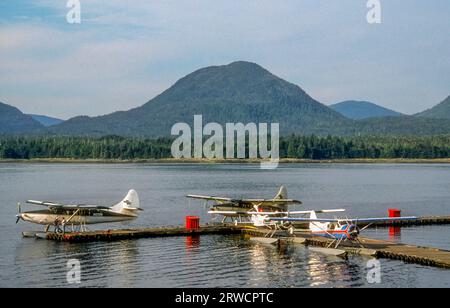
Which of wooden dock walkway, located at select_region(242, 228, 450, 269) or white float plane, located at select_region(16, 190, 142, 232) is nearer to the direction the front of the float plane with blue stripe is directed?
the wooden dock walkway

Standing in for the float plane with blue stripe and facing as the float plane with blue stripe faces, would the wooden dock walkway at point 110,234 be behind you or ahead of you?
behind

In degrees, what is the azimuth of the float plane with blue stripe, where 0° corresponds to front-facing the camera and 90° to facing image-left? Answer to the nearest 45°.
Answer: approximately 315°

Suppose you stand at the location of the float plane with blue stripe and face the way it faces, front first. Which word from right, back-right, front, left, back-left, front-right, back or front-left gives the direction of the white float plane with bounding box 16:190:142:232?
back-right

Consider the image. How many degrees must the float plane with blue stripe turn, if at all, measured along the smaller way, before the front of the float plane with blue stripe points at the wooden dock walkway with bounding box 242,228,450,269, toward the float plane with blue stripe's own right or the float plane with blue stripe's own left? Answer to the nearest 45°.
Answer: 0° — it already faces it
